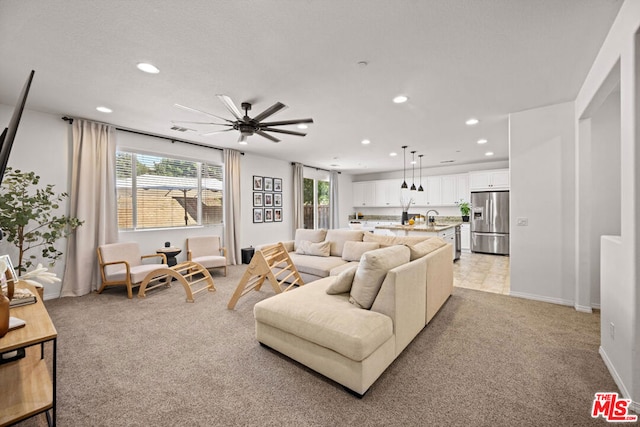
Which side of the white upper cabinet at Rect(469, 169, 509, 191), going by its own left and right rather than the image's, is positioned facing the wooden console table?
front

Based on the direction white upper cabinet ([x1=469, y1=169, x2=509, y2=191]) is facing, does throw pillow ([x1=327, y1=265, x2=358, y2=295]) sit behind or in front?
in front

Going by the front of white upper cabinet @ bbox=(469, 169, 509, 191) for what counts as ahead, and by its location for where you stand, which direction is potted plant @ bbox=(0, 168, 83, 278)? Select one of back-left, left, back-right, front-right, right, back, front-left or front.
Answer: front-right

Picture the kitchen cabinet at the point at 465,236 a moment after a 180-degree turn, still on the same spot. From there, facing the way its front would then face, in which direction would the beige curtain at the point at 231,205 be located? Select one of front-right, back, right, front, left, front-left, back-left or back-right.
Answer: back-left

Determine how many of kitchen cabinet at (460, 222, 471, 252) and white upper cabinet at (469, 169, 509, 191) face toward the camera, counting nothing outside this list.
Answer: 2

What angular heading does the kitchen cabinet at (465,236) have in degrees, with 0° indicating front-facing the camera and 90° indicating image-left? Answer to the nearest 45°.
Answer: approximately 0°

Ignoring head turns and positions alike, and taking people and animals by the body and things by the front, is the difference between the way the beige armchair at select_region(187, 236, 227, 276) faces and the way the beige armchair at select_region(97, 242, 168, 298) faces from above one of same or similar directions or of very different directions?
same or similar directions

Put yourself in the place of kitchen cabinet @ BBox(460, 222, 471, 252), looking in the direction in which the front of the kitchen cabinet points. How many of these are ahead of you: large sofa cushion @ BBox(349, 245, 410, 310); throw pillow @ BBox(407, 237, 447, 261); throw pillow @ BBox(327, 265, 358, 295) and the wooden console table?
4

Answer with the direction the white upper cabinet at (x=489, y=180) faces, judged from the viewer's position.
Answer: facing the viewer

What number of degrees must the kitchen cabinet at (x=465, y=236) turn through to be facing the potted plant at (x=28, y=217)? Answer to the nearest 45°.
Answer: approximately 45° to its right

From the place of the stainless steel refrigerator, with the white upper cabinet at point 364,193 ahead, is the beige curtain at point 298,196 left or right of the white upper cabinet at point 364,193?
left

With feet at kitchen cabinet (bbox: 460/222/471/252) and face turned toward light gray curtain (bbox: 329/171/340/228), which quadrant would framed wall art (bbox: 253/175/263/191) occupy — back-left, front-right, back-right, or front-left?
front-left

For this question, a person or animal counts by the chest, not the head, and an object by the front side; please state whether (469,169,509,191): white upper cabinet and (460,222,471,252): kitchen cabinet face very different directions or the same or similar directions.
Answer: same or similar directions

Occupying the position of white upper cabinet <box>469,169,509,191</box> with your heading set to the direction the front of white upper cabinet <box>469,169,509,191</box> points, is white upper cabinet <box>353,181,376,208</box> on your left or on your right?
on your right
